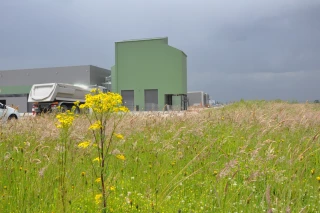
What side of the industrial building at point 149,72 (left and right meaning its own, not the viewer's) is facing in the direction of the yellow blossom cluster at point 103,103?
front

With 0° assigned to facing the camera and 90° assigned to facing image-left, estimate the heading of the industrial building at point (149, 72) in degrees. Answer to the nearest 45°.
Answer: approximately 0°

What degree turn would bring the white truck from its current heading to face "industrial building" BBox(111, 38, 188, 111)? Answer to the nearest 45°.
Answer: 0° — it already faces it

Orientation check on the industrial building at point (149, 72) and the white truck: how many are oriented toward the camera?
1

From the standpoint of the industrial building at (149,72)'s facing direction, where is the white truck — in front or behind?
in front

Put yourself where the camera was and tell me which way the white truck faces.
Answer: facing away from the viewer and to the right of the viewer

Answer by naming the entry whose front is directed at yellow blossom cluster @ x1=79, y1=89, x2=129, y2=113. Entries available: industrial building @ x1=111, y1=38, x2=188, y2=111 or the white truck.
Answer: the industrial building
